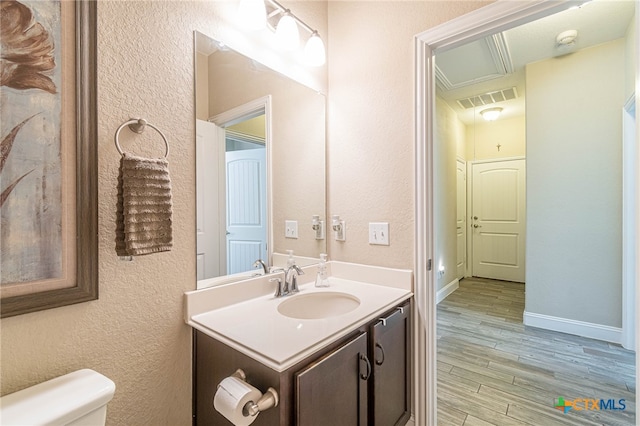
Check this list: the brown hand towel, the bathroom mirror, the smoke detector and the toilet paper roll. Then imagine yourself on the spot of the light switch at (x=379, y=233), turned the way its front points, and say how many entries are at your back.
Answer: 1

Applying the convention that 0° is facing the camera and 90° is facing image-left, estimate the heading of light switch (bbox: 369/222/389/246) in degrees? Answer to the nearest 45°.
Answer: approximately 45°

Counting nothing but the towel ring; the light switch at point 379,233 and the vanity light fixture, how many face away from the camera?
0

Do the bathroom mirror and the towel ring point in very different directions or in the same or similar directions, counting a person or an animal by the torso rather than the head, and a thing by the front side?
same or similar directions

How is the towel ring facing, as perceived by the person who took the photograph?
facing the viewer and to the right of the viewer

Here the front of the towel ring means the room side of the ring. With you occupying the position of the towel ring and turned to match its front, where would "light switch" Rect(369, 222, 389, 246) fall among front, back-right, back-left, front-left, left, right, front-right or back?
front-left

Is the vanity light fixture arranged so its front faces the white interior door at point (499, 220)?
no

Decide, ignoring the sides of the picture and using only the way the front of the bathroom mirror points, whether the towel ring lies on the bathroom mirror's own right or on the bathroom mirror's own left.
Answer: on the bathroom mirror's own right
